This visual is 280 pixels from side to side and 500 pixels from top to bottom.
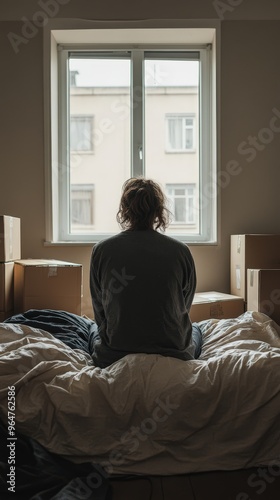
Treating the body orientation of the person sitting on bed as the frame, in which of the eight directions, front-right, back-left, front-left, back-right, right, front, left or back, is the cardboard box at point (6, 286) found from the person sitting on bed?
front-left

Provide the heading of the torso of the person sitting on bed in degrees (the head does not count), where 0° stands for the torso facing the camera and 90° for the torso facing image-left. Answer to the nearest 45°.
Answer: approximately 180°

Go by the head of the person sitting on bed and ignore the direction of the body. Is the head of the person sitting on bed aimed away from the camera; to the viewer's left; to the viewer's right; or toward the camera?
away from the camera
